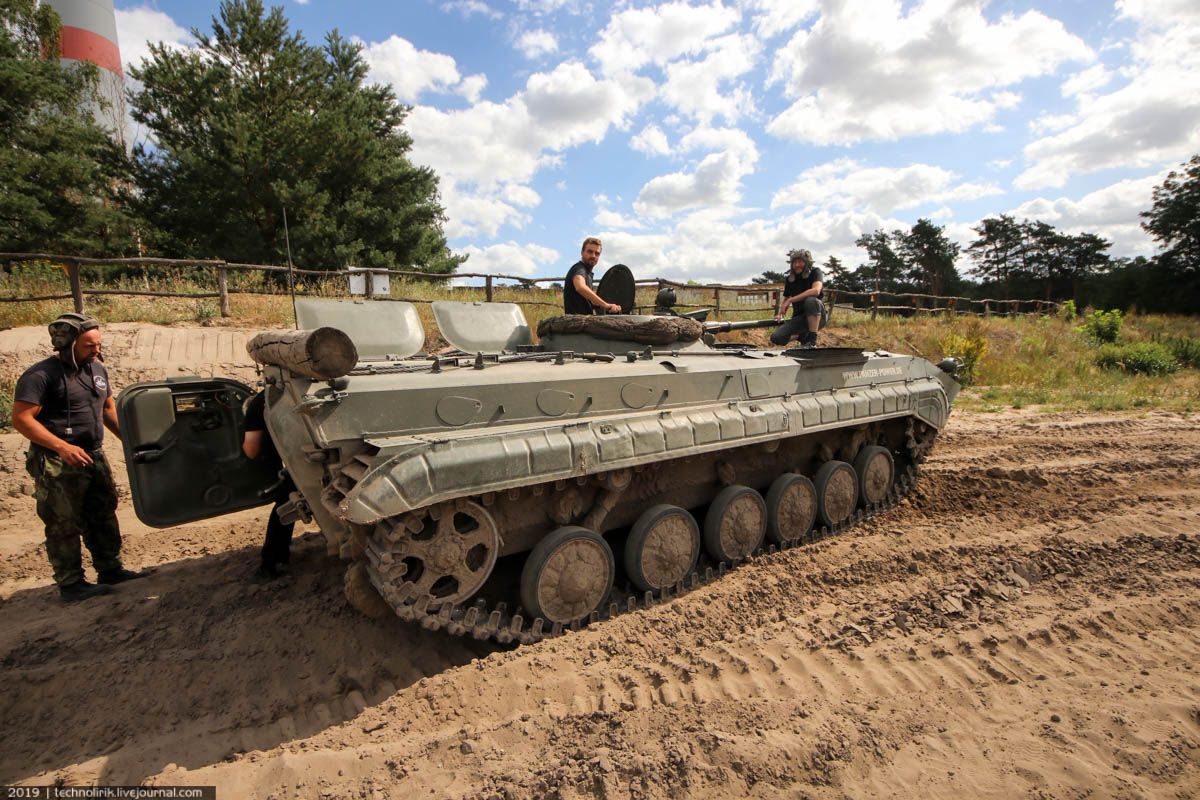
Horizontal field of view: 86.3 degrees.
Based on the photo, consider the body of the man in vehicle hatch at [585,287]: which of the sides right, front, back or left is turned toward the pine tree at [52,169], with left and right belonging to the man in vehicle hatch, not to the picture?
back

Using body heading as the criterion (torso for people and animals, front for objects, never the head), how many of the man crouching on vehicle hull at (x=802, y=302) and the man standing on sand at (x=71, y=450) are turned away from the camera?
0

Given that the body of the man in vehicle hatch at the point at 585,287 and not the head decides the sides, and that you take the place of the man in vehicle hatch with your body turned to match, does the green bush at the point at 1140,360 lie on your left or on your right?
on your left

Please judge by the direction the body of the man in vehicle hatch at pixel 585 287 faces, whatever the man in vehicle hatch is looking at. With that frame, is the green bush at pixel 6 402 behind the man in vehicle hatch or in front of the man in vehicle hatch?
behind

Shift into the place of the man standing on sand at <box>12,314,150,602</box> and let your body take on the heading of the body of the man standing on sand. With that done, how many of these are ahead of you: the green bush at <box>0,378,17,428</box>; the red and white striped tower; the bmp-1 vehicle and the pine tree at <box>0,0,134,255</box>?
1

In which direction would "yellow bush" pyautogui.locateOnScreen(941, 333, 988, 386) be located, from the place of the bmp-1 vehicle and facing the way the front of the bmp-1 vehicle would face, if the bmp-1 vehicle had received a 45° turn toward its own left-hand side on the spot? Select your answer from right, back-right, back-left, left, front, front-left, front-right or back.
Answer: front-right

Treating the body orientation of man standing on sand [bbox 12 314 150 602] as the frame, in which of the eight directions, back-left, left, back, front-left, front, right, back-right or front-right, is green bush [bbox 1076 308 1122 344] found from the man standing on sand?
front-left

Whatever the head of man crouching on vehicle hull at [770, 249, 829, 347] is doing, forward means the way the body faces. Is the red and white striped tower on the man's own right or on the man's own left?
on the man's own right

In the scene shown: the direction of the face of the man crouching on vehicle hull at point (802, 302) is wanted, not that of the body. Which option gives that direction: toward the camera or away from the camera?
toward the camera

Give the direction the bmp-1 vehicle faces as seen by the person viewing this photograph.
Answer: facing away from the viewer and to the right of the viewer

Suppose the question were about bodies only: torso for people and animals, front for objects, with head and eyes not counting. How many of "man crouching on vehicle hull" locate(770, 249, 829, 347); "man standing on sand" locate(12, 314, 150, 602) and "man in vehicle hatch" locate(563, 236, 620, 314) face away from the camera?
0

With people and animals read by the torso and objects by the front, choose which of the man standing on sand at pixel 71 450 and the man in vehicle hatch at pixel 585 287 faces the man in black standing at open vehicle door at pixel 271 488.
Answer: the man standing on sand

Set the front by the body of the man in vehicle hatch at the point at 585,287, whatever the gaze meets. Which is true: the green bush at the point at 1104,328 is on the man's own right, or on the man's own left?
on the man's own left
